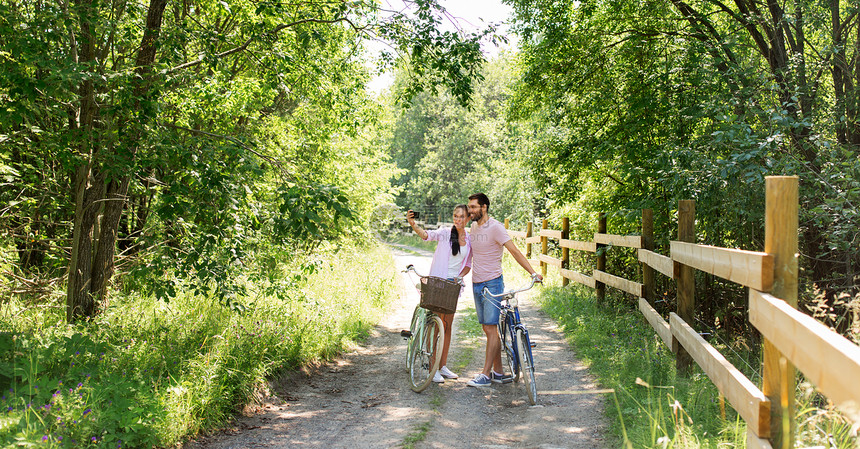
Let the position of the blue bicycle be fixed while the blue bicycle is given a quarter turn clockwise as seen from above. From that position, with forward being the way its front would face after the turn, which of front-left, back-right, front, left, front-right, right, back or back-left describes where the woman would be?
front-right

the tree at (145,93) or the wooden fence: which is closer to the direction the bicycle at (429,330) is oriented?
the wooden fence

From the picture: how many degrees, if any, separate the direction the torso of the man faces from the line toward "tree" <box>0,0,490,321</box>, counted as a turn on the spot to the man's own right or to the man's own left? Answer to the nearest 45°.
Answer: approximately 45° to the man's own right

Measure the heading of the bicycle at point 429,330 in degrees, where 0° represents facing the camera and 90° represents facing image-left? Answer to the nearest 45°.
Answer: approximately 0°

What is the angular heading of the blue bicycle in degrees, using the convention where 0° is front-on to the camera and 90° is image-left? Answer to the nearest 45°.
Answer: approximately 0°

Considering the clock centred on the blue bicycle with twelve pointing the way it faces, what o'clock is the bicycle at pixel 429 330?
The bicycle is roughly at 3 o'clock from the blue bicycle.

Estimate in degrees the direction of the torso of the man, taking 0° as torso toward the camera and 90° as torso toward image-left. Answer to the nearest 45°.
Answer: approximately 45°
